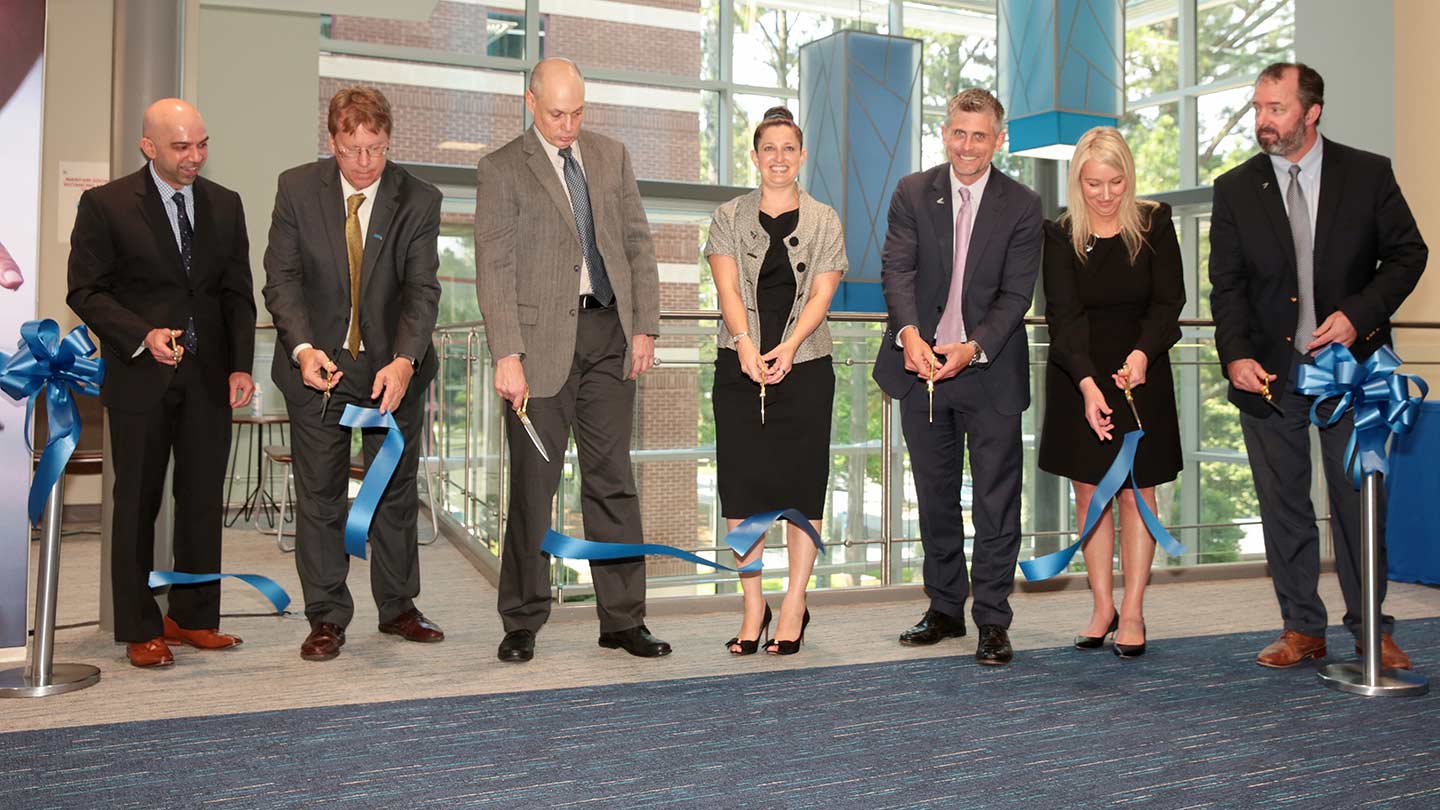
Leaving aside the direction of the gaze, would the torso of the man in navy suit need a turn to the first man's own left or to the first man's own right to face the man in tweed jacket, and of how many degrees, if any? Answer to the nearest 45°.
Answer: approximately 90° to the first man's own right

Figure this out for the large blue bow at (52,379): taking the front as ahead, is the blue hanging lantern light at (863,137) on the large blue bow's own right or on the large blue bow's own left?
on the large blue bow's own left

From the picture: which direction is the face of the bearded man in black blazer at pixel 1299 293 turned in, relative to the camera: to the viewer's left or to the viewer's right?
to the viewer's left
